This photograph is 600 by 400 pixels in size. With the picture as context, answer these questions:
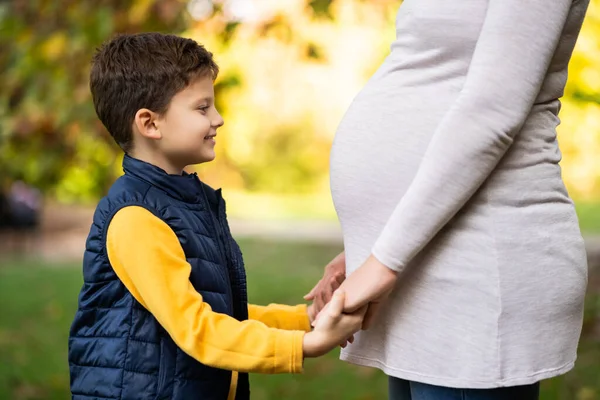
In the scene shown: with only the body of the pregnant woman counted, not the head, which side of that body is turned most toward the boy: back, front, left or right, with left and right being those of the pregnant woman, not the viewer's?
front

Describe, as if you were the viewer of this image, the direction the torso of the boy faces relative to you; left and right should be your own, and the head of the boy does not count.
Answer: facing to the right of the viewer

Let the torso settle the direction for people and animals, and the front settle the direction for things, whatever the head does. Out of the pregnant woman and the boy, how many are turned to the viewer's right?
1

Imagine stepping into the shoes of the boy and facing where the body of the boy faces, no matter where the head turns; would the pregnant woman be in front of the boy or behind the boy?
in front

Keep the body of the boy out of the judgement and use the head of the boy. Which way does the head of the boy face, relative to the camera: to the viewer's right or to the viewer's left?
to the viewer's right

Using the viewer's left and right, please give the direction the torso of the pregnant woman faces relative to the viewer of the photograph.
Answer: facing to the left of the viewer

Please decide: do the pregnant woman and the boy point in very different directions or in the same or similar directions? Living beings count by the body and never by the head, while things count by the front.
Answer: very different directions
